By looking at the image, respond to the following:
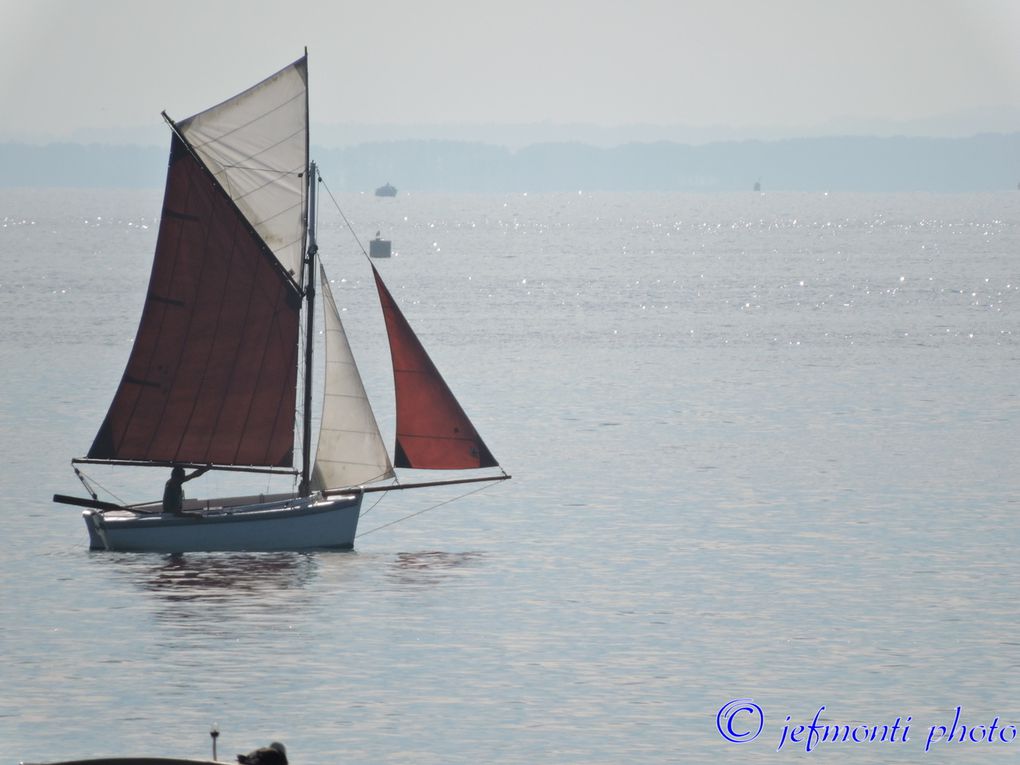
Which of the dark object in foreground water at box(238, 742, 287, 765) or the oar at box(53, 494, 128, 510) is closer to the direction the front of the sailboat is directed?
the dark object in foreground water

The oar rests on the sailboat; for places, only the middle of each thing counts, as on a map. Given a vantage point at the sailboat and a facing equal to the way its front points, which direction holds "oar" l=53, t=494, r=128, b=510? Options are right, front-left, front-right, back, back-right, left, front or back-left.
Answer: back

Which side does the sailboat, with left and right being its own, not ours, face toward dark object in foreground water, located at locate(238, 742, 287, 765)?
right

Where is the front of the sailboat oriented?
to the viewer's right
